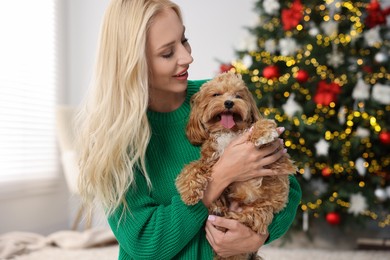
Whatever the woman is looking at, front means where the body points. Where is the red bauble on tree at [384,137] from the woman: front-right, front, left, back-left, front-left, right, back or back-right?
left

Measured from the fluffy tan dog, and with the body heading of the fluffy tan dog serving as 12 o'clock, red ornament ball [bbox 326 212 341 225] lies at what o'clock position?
The red ornament ball is roughly at 7 o'clock from the fluffy tan dog.

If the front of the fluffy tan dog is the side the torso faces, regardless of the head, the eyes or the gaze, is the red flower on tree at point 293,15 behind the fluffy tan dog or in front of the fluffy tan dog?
behind

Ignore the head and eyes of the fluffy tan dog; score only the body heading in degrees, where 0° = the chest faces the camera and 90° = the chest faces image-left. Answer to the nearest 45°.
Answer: approximately 0°

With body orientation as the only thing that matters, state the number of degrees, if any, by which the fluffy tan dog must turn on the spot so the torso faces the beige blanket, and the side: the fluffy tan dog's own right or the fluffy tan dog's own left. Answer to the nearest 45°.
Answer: approximately 135° to the fluffy tan dog's own right

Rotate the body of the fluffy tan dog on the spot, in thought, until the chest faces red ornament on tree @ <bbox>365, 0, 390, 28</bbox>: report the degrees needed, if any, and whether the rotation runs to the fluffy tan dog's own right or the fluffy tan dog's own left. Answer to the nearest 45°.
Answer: approximately 180°

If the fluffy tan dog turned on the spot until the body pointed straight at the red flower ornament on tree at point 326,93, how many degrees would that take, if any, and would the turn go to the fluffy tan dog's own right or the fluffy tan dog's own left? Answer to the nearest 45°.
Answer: approximately 180°

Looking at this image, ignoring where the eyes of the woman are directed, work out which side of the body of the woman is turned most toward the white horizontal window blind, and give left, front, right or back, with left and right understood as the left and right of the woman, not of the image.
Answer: back

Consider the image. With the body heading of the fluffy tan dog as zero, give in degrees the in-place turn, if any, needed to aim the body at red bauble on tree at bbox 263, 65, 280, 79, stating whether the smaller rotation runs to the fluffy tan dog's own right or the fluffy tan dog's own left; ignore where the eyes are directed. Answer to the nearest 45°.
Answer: approximately 180°

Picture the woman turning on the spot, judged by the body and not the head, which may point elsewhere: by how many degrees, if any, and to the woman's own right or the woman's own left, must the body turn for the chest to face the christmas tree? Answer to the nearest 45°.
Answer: approximately 90° to the woman's own left

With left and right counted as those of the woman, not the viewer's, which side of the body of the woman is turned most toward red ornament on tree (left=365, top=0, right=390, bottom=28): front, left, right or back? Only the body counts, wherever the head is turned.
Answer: left

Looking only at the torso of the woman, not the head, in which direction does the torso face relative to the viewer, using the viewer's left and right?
facing the viewer and to the right of the viewer
